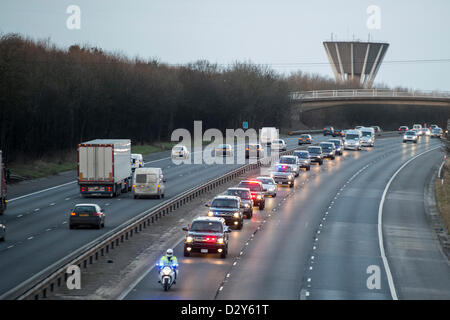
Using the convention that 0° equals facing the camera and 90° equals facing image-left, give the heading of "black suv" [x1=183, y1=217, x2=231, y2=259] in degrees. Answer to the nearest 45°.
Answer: approximately 0°

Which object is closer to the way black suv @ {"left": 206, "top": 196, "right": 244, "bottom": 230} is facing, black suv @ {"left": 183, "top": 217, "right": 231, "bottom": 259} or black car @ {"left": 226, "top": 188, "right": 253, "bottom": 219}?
the black suv

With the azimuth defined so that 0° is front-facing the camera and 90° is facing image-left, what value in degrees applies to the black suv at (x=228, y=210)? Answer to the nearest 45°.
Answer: approximately 0°

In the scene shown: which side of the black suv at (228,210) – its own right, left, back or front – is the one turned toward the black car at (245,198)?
back

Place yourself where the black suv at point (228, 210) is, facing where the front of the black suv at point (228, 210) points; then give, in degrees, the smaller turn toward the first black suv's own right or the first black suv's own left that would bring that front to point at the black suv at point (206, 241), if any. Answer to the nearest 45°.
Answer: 0° — it already faces it

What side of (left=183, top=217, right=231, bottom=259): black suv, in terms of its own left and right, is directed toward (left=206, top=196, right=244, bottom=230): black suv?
back

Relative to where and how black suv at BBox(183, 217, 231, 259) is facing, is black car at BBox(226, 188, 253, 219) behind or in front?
behind

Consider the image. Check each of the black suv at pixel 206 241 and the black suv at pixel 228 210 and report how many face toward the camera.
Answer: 2
